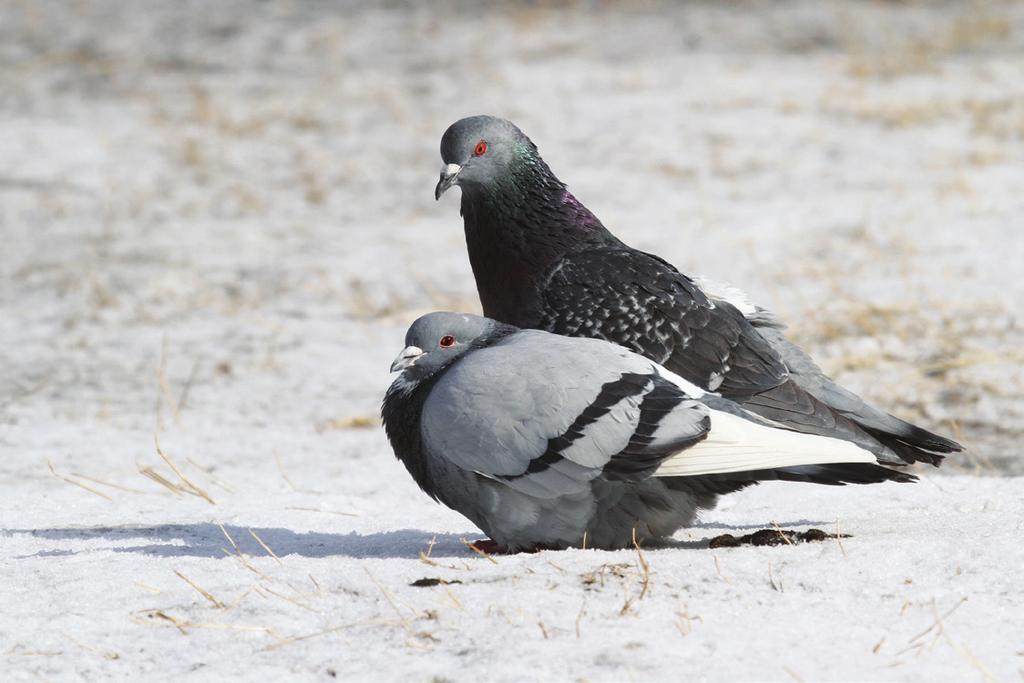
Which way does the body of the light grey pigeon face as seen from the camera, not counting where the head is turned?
to the viewer's left

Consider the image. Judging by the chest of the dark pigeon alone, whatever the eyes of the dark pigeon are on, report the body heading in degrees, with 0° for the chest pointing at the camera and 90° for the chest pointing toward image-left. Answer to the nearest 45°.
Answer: approximately 90°

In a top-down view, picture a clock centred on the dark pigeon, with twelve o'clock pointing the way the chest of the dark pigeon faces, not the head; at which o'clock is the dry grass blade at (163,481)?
The dry grass blade is roughly at 12 o'clock from the dark pigeon.

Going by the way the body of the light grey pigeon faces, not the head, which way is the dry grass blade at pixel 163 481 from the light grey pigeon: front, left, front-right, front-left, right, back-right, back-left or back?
front-right

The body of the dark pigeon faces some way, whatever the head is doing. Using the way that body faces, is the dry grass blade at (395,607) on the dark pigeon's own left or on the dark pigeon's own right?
on the dark pigeon's own left

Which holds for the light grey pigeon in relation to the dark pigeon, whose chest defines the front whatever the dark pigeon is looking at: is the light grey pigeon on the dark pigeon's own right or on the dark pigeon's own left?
on the dark pigeon's own left

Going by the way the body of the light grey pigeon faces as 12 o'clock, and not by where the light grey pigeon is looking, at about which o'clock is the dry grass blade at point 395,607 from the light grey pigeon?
The dry grass blade is roughly at 10 o'clock from the light grey pigeon.

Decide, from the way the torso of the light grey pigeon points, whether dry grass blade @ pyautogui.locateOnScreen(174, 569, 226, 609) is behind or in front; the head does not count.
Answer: in front

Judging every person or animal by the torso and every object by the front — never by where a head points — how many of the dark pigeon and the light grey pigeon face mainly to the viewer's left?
2

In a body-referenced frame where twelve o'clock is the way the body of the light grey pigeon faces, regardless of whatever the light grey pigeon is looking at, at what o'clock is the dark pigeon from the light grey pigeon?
The dark pigeon is roughly at 3 o'clock from the light grey pigeon.
